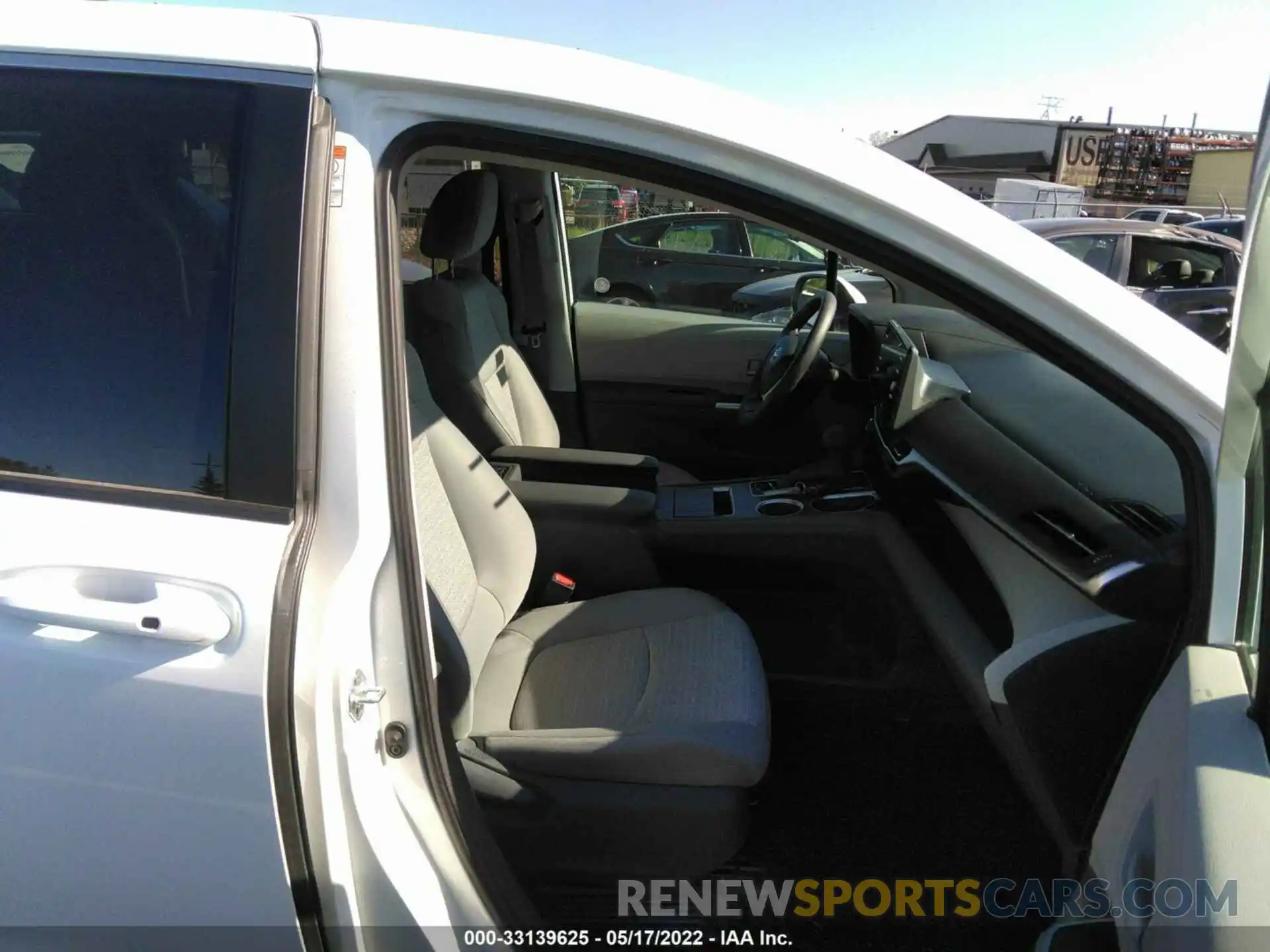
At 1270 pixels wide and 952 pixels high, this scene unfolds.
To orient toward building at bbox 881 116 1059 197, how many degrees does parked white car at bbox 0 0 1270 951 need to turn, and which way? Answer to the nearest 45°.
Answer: approximately 90° to its left

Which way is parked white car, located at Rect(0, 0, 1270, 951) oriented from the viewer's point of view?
to the viewer's right

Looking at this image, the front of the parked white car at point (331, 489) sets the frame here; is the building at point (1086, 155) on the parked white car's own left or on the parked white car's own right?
on the parked white car's own left

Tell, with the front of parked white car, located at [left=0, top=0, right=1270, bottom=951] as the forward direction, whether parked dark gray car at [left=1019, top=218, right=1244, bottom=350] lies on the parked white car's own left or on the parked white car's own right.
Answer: on the parked white car's own left
